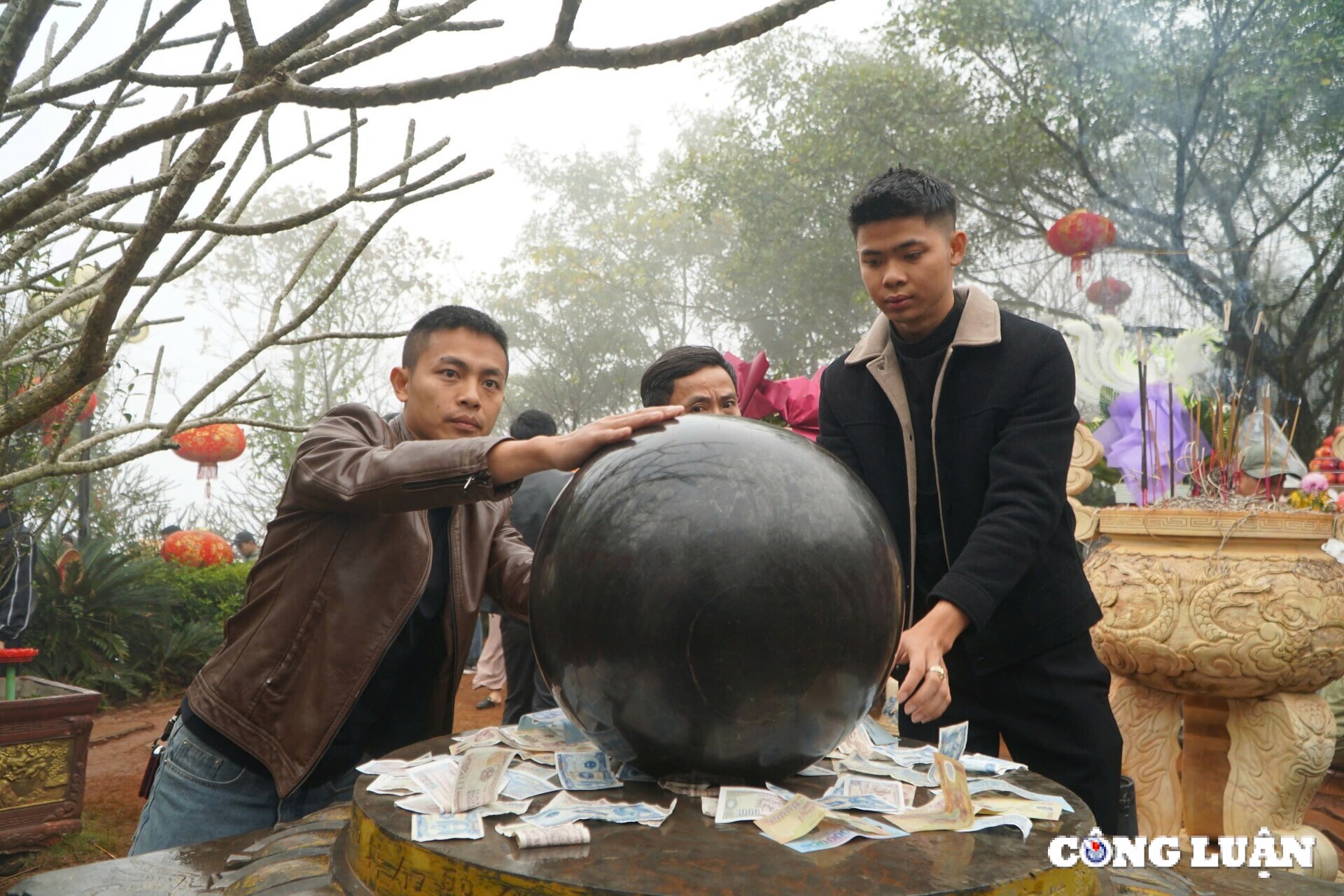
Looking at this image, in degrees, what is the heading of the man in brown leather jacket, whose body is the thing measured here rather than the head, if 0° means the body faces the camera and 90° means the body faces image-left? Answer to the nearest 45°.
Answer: approximately 315°

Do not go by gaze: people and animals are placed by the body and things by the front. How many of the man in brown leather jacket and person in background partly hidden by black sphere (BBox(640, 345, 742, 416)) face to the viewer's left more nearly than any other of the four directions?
0

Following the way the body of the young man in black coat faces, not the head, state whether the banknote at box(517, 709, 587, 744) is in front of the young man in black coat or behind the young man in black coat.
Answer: in front

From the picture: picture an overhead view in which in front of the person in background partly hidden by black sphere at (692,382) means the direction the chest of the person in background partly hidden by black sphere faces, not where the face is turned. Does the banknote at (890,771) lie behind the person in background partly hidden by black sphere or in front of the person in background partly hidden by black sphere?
in front

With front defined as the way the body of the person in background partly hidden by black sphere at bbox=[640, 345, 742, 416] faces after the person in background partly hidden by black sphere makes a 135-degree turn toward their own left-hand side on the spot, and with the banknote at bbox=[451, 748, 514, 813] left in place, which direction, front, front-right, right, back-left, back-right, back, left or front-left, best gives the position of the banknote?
back

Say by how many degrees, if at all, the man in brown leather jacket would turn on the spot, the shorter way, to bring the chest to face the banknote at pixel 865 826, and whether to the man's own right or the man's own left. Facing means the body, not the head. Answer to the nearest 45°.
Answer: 0° — they already face it

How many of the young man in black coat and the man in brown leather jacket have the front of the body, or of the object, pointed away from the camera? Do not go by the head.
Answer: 0

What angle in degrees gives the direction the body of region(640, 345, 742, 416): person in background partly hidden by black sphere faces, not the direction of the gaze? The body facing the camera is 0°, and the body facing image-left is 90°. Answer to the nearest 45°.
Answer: approximately 315°

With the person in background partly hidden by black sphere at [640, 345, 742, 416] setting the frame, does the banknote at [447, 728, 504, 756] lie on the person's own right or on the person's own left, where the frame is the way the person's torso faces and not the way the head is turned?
on the person's own right

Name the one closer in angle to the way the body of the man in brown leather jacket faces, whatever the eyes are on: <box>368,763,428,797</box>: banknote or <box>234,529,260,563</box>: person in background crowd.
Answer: the banknote

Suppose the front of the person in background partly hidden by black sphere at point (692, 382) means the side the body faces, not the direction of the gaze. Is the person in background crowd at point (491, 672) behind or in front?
behind

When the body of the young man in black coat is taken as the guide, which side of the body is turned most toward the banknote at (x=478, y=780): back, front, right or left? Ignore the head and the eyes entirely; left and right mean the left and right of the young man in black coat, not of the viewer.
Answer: front

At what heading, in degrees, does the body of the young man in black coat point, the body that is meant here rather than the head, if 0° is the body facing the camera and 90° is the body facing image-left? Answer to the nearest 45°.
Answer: approximately 45°
